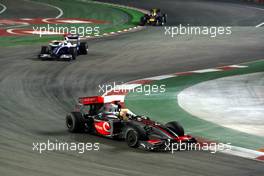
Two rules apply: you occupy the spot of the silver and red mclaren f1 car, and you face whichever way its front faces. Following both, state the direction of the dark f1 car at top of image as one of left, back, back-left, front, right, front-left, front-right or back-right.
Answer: back-left

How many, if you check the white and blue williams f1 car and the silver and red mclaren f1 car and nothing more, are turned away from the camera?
0

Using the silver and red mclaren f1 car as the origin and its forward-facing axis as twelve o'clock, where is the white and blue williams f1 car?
The white and blue williams f1 car is roughly at 7 o'clock from the silver and red mclaren f1 car.

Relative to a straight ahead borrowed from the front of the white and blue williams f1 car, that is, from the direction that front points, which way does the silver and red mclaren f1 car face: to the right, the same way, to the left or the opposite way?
to the left

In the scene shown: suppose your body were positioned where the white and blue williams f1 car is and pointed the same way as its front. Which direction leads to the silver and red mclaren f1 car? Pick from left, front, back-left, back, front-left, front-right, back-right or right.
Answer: front-left

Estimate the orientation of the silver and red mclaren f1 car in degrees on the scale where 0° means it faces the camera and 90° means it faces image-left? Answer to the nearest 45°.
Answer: approximately 315°
